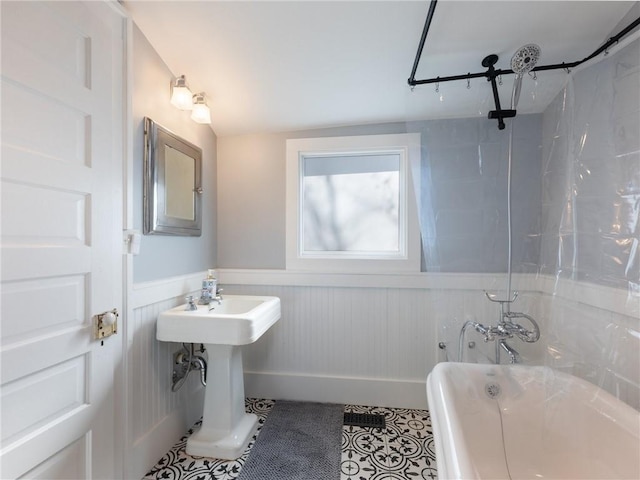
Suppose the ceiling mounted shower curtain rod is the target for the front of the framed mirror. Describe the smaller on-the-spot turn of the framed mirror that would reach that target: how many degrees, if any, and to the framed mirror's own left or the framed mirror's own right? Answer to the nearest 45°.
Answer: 0° — it already faces it

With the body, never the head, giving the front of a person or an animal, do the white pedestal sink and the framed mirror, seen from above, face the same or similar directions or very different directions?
same or similar directions

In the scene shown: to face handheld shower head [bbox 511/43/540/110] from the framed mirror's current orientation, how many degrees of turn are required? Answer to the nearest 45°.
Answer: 0° — it already faces it

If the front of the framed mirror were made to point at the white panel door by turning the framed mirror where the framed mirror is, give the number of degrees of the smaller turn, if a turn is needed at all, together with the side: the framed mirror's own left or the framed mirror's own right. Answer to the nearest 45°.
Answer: approximately 90° to the framed mirror's own right

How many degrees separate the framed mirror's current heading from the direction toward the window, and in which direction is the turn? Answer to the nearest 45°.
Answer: approximately 45° to its left

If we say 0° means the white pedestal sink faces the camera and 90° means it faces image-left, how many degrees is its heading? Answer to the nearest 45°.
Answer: approximately 315°

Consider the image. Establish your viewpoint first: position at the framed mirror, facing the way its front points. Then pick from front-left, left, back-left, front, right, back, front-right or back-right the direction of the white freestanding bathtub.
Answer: front

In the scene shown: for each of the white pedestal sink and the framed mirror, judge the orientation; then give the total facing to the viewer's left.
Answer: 0

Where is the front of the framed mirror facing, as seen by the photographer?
facing the viewer and to the right of the viewer

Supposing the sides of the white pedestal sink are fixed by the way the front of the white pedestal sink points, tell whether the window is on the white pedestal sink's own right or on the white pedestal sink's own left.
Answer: on the white pedestal sink's own left

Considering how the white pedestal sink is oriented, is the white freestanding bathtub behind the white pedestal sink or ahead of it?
ahead

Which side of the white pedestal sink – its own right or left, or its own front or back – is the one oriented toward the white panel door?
right

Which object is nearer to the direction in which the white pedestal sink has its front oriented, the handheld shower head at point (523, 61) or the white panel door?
the handheld shower head
